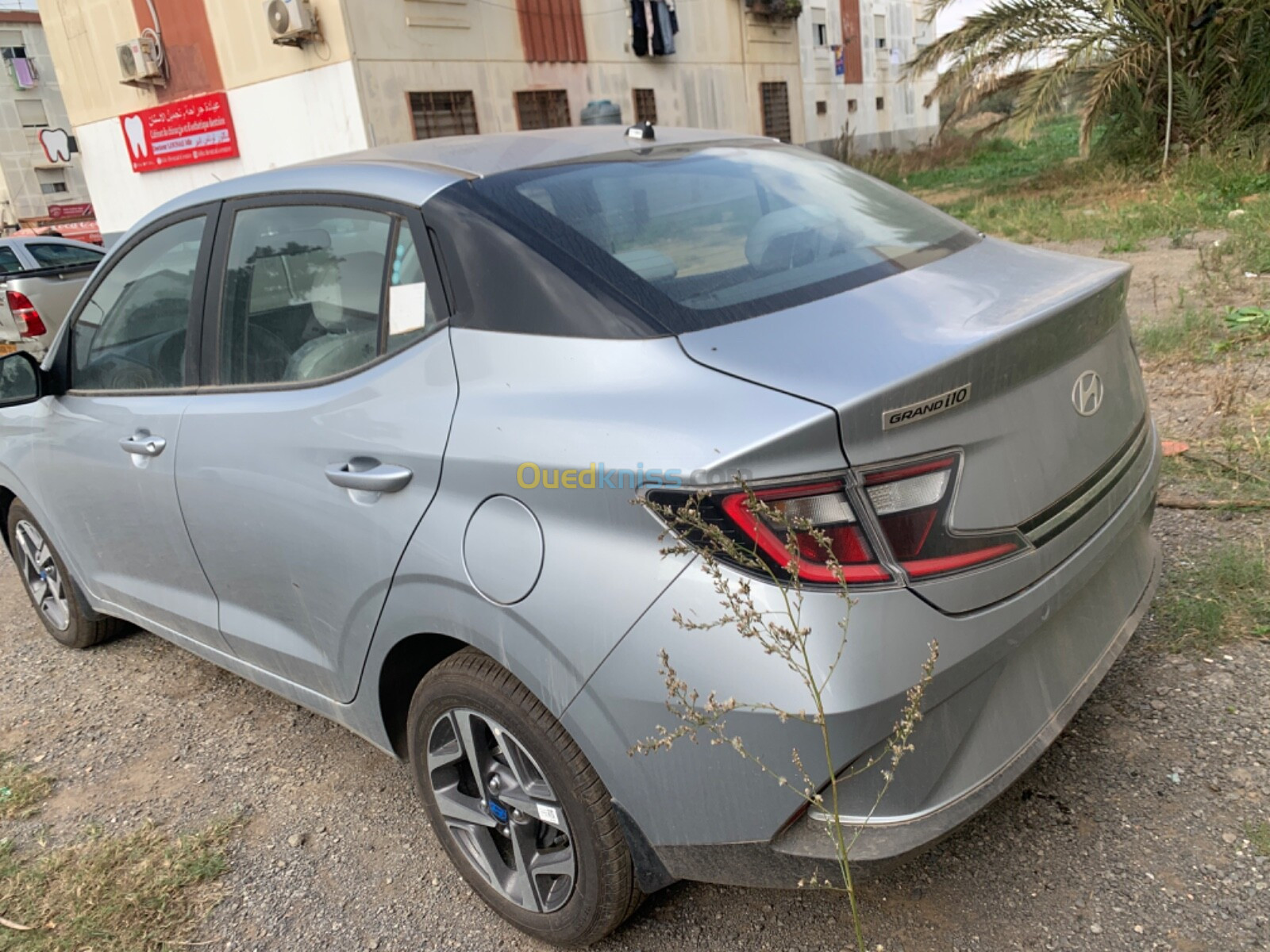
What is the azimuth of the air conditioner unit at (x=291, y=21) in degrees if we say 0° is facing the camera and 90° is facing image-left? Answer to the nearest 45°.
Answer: approximately 45°

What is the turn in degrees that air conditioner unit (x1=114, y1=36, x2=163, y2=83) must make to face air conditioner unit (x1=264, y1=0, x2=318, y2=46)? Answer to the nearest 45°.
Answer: approximately 90° to its left

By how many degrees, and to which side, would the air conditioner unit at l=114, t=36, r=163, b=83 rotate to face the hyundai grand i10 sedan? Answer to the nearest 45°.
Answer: approximately 45° to its left

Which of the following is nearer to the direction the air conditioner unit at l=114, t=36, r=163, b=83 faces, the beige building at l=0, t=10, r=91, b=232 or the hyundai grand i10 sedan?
the hyundai grand i10 sedan

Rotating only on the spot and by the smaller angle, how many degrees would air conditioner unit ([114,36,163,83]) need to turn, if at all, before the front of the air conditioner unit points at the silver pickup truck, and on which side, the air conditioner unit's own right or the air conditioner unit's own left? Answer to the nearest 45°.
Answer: approximately 45° to the air conditioner unit's own left

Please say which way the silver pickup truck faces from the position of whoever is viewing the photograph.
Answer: facing away from the viewer and to the right of the viewer

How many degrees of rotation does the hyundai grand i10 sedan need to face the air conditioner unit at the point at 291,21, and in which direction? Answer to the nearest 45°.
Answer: approximately 45° to its right

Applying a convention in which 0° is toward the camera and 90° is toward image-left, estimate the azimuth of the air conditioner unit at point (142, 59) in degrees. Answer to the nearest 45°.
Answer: approximately 45°

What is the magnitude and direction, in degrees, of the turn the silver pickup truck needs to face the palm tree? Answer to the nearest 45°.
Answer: approximately 45° to its right

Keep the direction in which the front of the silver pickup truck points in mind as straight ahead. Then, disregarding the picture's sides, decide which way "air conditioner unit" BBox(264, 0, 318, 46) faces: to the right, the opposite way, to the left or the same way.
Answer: the opposite way

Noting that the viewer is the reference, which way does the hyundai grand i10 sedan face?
facing away from the viewer and to the left of the viewer

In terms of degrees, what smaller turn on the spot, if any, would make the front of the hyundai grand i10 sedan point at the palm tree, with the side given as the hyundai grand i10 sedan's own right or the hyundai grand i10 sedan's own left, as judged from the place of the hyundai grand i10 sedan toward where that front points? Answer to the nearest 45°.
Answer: approximately 90° to the hyundai grand i10 sedan's own right
